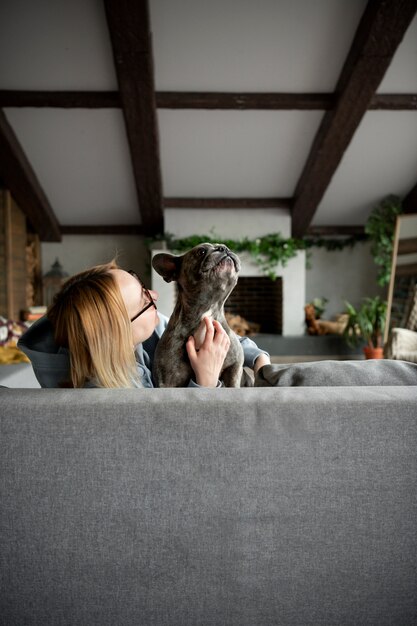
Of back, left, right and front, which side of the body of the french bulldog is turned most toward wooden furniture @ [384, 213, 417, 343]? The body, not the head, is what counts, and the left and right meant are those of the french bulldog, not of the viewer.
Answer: left

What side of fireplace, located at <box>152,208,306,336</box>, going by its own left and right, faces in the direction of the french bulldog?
front

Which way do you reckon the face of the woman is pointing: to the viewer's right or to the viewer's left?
to the viewer's right

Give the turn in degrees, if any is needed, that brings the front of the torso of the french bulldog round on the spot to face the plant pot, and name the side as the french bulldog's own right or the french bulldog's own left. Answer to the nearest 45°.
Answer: approximately 90° to the french bulldog's own left

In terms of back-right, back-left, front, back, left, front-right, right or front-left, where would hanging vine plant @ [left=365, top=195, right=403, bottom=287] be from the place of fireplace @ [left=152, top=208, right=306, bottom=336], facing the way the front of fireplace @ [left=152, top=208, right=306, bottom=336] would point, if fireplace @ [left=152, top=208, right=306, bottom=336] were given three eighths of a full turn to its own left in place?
front-right

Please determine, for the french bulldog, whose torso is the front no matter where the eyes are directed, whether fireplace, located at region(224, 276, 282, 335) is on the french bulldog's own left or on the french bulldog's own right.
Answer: on the french bulldog's own left

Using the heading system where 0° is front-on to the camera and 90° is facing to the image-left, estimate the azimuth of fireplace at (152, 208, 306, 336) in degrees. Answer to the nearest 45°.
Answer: approximately 0°

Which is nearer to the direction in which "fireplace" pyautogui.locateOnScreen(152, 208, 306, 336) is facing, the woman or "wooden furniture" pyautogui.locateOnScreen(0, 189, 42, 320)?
the woman

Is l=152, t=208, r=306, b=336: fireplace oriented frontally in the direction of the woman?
yes

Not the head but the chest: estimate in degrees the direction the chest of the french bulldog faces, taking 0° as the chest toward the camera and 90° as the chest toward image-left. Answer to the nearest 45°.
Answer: approximately 315°

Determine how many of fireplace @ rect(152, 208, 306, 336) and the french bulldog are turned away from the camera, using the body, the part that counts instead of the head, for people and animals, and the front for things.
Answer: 0
